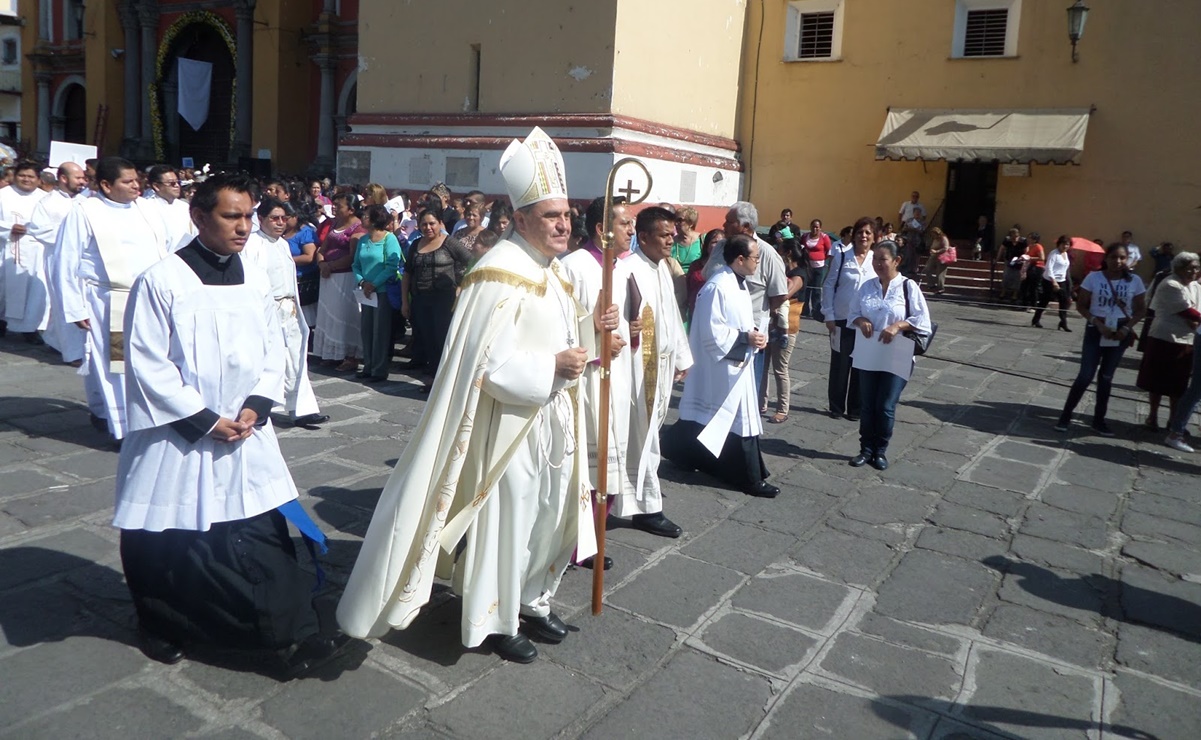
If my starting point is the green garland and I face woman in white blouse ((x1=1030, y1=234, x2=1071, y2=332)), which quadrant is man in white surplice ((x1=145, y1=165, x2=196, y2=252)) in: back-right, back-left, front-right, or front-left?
front-right

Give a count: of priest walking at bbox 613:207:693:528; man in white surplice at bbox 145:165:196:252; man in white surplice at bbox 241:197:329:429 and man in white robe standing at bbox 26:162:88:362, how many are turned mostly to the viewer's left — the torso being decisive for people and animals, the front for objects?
0

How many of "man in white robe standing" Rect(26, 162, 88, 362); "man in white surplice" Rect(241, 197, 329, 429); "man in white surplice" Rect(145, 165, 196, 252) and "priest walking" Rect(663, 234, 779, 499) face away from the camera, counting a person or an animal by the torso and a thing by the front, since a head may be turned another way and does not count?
0

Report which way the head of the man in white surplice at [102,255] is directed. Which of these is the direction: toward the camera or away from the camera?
toward the camera

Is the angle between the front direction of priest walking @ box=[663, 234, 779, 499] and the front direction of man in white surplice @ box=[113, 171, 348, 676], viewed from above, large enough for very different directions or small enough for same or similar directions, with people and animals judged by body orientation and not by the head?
same or similar directions

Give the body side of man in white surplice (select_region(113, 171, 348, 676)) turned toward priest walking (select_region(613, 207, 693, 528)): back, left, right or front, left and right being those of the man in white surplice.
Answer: left

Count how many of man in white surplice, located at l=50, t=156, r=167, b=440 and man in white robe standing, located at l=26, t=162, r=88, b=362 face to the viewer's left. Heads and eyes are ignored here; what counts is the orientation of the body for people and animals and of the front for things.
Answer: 0

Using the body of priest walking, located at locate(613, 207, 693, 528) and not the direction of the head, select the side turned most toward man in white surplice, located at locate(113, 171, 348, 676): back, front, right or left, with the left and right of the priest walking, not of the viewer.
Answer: right

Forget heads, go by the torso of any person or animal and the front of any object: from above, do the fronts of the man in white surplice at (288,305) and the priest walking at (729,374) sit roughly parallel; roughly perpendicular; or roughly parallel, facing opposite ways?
roughly parallel

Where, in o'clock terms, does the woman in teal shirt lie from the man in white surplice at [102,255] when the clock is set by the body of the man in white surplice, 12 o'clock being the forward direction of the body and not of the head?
The woman in teal shirt is roughly at 9 o'clock from the man in white surplice.

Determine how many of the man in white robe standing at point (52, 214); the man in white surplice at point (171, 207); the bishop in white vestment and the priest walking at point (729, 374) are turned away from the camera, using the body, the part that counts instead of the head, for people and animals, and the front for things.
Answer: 0

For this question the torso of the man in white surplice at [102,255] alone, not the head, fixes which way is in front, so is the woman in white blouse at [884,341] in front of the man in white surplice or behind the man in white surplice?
in front

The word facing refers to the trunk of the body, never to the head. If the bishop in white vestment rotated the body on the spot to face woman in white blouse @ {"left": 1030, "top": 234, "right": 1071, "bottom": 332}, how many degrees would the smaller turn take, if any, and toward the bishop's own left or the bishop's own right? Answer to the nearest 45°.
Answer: approximately 90° to the bishop's own left

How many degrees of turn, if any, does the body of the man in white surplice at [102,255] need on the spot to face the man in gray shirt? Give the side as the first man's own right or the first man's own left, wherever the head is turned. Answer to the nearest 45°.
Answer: approximately 45° to the first man's own left
